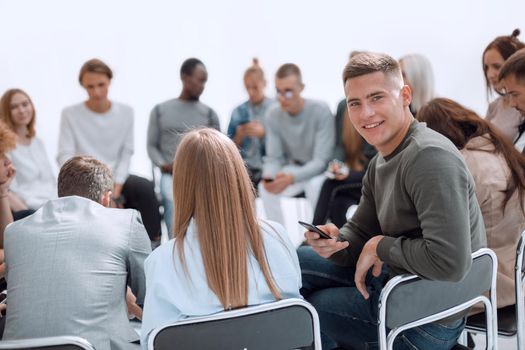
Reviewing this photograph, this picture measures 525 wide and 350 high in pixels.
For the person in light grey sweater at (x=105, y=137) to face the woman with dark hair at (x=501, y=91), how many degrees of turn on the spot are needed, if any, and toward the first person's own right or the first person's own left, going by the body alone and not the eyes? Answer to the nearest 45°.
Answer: approximately 45° to the first person's own left

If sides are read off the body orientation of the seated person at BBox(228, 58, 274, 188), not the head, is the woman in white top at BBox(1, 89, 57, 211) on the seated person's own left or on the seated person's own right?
on the seated person's own right

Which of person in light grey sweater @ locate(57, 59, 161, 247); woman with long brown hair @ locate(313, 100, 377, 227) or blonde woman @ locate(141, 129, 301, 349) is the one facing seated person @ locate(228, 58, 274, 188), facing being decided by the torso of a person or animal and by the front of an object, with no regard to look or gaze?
the blonde woman

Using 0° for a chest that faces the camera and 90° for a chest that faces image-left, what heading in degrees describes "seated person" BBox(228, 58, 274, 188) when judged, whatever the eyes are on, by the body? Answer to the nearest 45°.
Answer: approximately 0°

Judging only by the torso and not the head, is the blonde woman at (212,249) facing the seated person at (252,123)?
yes

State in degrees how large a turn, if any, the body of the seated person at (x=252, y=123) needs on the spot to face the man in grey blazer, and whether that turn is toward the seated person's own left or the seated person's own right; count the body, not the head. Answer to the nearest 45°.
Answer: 0° — they already face them

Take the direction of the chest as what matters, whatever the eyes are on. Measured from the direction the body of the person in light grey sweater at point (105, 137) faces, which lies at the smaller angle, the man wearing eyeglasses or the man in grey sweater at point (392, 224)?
the man in grey sweater

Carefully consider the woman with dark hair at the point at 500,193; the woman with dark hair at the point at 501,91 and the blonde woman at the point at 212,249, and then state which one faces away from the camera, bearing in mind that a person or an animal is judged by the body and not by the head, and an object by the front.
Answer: the blonde woman

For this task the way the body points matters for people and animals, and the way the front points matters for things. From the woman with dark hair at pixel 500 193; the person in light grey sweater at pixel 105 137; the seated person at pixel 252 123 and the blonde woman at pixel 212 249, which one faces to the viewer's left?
the woman with dark hair

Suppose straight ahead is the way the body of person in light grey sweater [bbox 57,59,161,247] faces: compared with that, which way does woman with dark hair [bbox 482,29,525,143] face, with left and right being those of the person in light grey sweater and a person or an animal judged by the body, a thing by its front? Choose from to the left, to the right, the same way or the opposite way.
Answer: to the right

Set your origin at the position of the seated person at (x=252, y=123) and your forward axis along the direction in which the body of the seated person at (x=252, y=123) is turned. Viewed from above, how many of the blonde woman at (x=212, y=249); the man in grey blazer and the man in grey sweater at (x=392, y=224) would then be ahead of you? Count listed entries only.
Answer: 3

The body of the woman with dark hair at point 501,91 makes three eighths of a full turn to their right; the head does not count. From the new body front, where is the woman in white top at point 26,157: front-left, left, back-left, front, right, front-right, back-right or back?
left

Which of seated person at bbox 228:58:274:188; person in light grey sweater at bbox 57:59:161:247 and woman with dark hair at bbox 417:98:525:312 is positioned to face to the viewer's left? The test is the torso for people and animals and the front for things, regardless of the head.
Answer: the woman with dark hair
